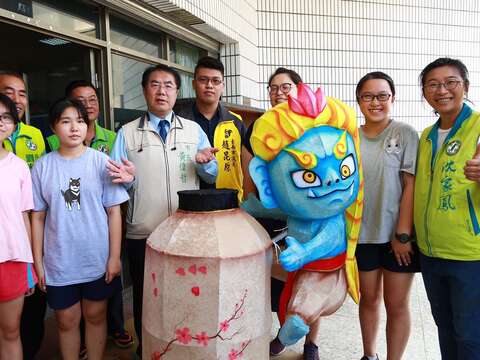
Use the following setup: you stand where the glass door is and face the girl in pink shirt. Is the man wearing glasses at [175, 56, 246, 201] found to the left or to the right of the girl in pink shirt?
left

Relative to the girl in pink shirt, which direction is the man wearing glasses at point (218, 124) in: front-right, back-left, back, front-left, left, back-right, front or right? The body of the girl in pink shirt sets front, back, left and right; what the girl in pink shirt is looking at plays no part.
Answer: left

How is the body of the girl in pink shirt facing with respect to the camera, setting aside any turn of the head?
toward the camera

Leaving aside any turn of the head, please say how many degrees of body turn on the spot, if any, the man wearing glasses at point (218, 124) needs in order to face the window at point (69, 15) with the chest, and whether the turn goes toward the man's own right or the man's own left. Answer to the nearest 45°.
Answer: approximately 135° to the man's own right

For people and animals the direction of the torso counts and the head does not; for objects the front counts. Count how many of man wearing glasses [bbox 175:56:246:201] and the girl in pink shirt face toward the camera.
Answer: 2

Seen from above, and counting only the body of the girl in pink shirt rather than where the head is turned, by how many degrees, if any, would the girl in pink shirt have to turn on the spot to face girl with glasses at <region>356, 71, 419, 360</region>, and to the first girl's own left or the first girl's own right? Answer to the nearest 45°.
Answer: approximately 90° to the first girl's own left

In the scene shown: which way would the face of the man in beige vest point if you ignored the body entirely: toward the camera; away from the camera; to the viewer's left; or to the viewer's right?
toward the camera

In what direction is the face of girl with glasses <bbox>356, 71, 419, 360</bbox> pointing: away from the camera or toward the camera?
toward the camera

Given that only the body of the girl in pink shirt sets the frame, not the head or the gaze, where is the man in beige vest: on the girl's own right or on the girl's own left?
on the girl's own left

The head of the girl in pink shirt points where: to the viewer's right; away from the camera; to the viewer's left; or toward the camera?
toward the camera

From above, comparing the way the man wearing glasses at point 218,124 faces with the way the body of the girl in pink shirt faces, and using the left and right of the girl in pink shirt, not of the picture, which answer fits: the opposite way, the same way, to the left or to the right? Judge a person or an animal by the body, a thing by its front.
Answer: the same way

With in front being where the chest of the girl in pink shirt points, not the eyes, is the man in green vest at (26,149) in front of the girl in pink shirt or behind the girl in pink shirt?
behind

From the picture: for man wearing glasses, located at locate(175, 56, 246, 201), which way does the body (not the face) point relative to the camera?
toward the camera

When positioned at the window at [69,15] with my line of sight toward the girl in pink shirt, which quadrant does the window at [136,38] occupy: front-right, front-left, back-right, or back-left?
back-left

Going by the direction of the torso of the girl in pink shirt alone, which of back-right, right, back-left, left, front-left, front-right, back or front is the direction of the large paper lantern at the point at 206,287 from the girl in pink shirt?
front-left

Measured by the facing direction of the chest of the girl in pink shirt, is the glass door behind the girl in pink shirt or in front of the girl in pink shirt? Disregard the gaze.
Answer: behind
